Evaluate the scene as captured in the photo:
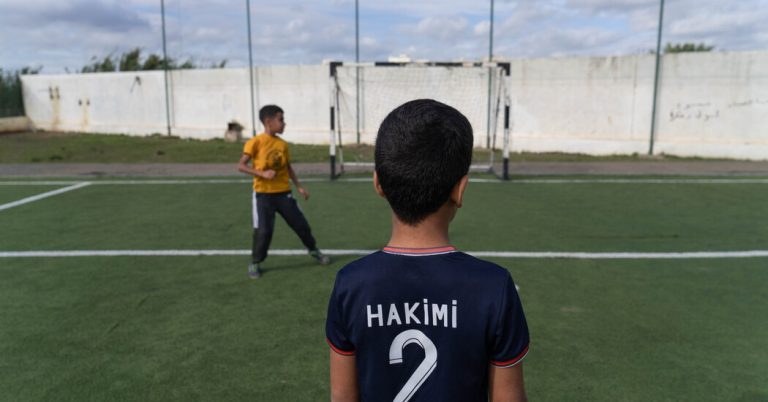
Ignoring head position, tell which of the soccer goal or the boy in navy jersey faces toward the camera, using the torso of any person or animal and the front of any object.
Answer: the soccer goal

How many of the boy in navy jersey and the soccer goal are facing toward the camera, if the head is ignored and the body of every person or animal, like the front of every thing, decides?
1

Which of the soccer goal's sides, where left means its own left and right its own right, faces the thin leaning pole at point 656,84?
left

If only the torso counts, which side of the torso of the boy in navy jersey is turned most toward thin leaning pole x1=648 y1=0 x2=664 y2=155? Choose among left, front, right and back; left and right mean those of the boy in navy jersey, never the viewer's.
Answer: front

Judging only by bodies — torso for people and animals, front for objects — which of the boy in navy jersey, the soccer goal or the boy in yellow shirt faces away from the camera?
the boy in navy jersey

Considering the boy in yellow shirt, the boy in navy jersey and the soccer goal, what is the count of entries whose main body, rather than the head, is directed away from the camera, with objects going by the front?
1

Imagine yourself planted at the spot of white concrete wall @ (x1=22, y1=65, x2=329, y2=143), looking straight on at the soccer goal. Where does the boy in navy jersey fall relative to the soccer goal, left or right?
right

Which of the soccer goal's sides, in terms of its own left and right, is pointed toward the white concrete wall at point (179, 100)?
right

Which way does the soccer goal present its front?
toward the camera

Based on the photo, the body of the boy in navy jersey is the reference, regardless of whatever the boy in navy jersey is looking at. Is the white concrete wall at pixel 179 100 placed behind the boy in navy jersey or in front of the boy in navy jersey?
in front

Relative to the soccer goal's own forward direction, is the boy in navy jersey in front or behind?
in front

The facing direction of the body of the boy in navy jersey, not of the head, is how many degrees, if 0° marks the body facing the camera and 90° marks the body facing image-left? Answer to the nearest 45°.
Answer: approximately 180°

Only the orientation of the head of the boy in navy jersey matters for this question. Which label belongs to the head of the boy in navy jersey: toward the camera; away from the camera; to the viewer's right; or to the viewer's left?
away from the camera

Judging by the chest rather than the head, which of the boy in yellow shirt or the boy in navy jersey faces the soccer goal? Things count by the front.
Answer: the boy in navy jersey

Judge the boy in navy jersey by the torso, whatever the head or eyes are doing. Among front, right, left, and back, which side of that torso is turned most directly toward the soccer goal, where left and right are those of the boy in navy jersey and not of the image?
front

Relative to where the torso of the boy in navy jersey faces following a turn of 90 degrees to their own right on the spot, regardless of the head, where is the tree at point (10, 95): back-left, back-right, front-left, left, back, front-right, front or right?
back-left

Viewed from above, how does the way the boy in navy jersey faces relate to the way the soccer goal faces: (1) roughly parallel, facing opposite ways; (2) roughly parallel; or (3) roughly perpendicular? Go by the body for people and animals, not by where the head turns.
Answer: roughly parallel, facing opposite ways

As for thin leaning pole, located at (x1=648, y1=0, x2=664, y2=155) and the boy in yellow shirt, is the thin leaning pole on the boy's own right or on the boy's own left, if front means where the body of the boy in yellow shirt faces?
on the boy's own left

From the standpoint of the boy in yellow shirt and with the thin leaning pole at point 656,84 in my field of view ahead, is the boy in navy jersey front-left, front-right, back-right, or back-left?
back-right

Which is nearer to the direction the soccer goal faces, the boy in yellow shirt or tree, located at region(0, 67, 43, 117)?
the boy in yellow shirt
